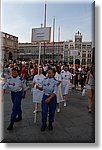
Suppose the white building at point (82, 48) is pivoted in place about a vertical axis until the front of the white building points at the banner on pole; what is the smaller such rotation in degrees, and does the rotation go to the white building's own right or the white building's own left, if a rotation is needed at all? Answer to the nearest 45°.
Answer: approximately 45° to the white building's own right

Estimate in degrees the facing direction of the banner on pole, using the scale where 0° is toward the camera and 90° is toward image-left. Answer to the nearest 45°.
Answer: approximately 0°

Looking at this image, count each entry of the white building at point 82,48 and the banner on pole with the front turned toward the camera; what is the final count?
2

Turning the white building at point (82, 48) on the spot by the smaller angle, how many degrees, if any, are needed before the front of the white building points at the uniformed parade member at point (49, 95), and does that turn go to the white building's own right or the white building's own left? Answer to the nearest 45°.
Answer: approximately 45° to the white building's own right

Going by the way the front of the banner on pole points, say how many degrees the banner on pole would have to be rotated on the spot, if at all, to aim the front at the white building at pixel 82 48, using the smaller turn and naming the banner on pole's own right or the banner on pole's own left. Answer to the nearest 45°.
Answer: approximately 135° to the banner on pole's own left

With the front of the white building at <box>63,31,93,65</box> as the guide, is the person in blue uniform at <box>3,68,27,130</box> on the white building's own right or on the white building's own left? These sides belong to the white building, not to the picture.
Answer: on the white building's own right
